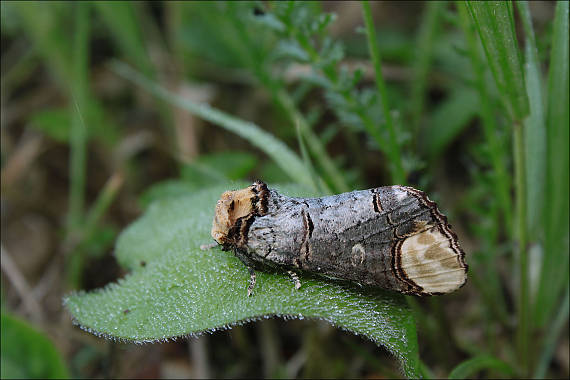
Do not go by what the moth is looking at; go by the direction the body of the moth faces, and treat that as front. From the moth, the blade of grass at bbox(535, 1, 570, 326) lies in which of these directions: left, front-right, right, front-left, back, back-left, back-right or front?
back-right

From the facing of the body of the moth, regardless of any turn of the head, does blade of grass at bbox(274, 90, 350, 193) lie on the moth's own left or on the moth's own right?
on the moth's own right

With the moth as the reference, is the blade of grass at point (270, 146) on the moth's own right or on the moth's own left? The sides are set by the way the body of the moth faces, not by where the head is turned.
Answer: on the moth's own right

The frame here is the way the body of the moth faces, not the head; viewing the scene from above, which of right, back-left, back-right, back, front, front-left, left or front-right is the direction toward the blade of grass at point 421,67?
right

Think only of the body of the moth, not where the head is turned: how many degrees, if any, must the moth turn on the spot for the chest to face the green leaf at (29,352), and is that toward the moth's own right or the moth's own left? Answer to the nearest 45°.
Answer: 0° — it already faces it

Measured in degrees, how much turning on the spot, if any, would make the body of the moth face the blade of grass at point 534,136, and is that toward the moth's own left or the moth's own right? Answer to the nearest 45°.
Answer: approximately 135° to the moth's own right

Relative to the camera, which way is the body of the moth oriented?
to the viewer's left
